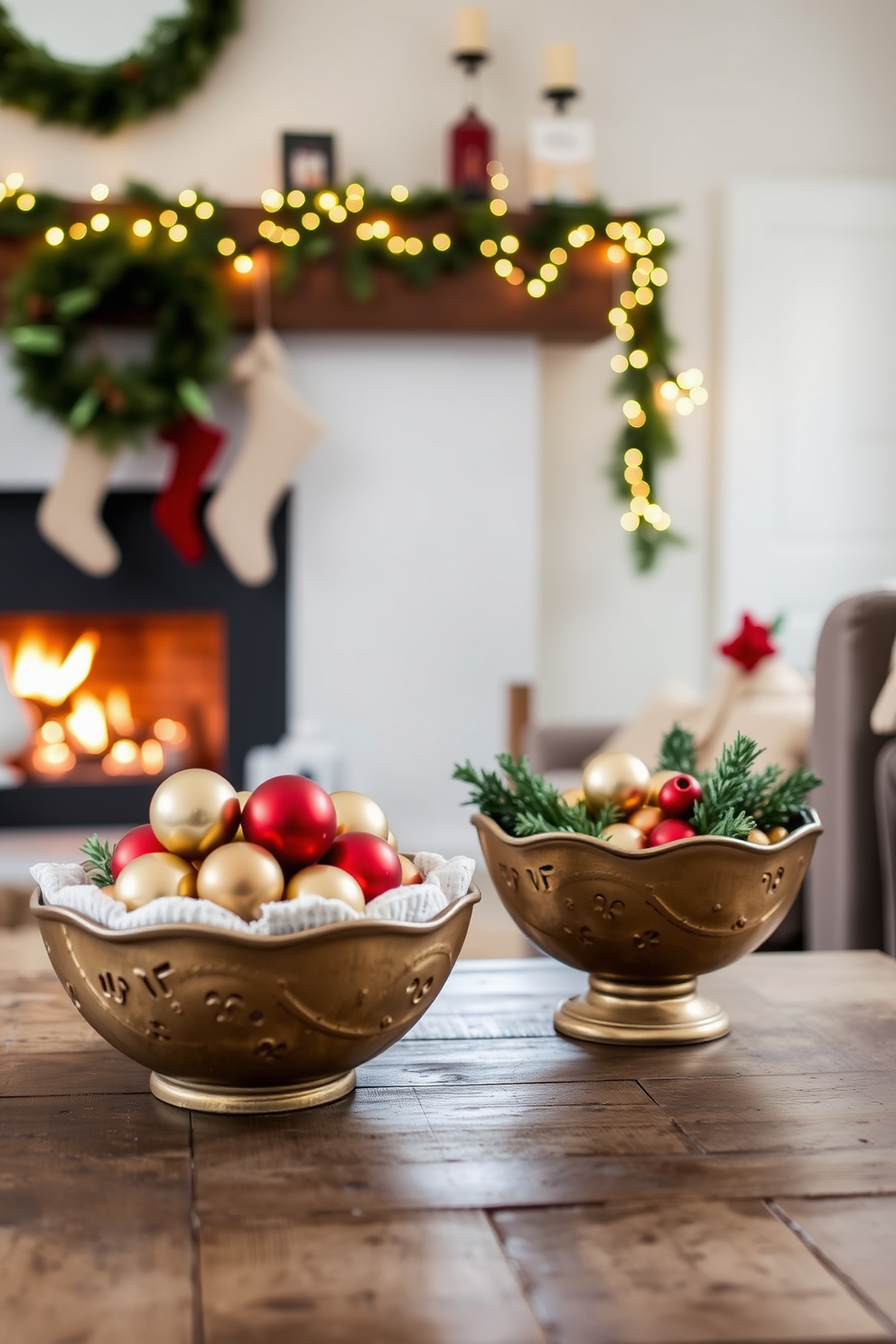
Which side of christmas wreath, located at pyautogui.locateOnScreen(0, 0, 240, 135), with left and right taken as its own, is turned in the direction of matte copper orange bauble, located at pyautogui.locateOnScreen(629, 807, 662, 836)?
front

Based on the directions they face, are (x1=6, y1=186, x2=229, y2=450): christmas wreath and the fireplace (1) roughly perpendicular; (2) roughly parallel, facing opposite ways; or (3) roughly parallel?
roughly parallel

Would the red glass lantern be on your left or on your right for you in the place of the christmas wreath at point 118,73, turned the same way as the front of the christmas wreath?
on your left

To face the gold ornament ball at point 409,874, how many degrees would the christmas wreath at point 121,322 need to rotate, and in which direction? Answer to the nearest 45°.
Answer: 0° — it already faces it

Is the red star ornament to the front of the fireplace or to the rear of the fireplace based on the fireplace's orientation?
to the front

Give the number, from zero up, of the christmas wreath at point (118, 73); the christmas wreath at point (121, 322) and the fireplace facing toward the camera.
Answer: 3

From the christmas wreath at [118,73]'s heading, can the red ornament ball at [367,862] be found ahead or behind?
ahead

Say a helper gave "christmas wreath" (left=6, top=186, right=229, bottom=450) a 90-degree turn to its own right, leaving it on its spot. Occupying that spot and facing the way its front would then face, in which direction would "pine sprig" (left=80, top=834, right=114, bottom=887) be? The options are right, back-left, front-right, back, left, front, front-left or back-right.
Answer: left

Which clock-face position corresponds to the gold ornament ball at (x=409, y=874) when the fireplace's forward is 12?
The gold ornament ball is roughly at 12 o'clock from the fireplace.

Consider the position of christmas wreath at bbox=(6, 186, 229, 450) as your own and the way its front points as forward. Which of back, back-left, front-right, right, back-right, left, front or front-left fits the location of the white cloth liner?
front

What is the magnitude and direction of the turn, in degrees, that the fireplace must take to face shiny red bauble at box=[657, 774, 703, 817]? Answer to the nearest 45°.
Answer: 0° — it already faces it

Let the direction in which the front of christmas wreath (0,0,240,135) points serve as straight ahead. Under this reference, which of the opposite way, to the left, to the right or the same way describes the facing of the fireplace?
the same way

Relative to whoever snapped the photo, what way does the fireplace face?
facing the viewer

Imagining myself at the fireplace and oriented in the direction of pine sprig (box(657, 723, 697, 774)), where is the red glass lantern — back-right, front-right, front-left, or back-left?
front-left

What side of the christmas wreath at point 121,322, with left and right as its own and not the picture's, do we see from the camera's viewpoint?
front

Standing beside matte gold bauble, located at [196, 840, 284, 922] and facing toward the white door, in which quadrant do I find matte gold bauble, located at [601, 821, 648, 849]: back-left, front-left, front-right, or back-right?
front-right

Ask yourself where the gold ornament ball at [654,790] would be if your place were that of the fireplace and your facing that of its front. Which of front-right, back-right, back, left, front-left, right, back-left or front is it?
front

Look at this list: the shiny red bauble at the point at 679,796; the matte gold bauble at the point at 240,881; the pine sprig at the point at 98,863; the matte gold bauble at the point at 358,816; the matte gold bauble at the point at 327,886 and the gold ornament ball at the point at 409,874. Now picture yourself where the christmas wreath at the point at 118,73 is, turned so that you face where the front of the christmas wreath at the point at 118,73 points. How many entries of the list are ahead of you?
6
